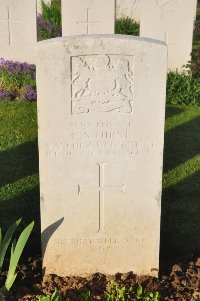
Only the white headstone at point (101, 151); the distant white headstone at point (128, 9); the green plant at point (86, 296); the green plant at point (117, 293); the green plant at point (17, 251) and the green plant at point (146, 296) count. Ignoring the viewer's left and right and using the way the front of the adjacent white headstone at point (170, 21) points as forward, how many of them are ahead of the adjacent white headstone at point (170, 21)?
5

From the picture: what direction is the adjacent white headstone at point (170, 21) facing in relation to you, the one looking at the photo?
facing the viewer

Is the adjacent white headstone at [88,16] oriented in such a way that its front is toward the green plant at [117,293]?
yes

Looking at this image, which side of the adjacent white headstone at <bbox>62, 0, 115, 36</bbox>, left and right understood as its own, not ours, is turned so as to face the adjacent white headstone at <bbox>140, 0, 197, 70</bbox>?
left

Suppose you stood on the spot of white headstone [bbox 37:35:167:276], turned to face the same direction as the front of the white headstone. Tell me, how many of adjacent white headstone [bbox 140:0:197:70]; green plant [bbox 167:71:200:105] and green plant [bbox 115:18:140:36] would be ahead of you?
0

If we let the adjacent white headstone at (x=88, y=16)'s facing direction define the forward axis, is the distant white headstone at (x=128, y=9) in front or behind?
behind

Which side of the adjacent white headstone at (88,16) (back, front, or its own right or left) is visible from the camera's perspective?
front

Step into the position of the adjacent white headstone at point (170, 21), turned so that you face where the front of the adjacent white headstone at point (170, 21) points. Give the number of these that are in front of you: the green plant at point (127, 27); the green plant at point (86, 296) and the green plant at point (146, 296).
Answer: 2

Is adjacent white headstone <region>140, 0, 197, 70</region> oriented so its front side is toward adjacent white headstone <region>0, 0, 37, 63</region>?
no

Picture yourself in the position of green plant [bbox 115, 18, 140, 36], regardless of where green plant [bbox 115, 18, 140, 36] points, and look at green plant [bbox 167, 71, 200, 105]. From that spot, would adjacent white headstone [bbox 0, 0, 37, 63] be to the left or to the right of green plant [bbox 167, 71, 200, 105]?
right

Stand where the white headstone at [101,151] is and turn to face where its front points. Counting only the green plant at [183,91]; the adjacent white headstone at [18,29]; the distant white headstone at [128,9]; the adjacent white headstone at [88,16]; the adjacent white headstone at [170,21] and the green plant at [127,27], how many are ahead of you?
0

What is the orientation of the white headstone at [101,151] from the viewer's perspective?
toward the camera

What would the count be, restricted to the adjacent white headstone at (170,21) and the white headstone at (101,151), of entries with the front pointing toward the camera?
2

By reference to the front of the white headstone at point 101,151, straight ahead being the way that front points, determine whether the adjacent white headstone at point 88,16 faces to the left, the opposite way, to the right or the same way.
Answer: the same way

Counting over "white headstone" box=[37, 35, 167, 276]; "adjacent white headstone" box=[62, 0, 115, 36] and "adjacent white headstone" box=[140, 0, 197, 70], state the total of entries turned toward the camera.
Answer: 3

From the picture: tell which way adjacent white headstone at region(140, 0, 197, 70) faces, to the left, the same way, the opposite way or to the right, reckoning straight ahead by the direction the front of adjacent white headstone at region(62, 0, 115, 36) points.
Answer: the same way

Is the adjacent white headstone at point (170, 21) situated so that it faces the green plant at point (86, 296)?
yes
